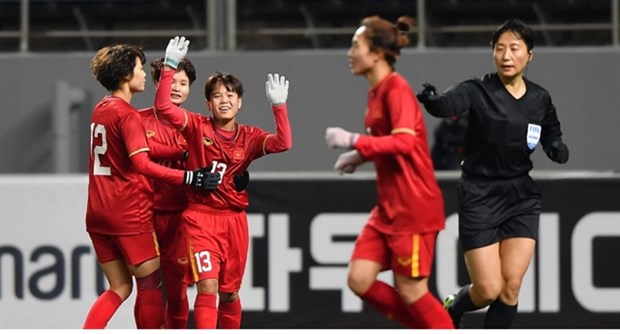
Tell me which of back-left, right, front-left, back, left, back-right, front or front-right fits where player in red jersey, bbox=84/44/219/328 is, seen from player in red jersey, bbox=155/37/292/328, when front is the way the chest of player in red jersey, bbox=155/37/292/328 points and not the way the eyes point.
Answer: right

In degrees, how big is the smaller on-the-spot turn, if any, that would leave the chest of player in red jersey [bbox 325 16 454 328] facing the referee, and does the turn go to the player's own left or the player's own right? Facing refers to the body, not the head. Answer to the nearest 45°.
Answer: approximately 135° to the player's own right

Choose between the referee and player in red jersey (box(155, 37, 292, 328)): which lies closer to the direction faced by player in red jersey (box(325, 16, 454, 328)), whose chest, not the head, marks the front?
the player in red jersey

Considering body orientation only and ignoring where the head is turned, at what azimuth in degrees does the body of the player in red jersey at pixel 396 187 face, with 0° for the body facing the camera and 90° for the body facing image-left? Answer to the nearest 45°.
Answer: approximately 90°

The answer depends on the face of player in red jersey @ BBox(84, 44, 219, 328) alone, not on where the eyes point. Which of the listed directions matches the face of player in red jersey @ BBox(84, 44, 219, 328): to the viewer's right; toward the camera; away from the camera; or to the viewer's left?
to the viewer's right

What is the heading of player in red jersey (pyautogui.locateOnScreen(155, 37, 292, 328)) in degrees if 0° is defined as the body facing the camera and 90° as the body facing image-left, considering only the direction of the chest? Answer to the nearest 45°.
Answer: approximately 0°

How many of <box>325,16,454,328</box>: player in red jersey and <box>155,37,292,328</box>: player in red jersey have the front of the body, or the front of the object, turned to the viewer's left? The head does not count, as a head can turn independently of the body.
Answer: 1

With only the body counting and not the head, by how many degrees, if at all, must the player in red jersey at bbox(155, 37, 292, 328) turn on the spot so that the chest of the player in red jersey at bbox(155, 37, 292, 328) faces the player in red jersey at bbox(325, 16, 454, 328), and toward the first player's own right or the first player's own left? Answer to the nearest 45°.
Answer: approximately 45° to the first player's own left

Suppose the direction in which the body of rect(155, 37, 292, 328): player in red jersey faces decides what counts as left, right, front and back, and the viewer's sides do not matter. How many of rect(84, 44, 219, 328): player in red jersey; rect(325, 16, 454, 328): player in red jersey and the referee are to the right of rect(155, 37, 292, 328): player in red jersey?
1

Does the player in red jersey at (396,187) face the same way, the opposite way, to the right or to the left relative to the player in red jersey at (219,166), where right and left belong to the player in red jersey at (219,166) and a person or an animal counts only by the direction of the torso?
to the right
